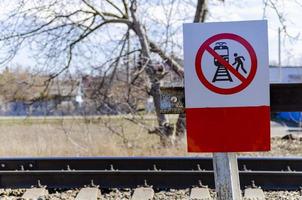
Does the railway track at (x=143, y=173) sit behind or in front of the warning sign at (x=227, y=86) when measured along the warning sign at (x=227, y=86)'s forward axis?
behind

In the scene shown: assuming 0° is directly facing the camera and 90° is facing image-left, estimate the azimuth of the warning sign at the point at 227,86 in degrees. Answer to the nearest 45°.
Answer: approximately 0°
